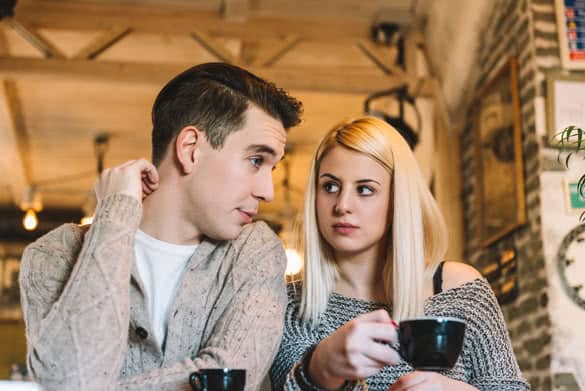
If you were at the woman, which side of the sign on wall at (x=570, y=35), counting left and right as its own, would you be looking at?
front

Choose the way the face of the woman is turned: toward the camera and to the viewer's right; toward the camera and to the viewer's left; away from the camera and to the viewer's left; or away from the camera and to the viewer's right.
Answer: toward the camera and to the viewer's left

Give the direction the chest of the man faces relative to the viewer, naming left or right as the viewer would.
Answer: facing the viewer

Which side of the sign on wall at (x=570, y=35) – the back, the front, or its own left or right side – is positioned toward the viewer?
front

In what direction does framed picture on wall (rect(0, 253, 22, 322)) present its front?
toward the camera

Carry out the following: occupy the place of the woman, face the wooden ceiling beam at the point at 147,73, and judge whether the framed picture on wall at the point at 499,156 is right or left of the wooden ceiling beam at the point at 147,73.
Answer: right
